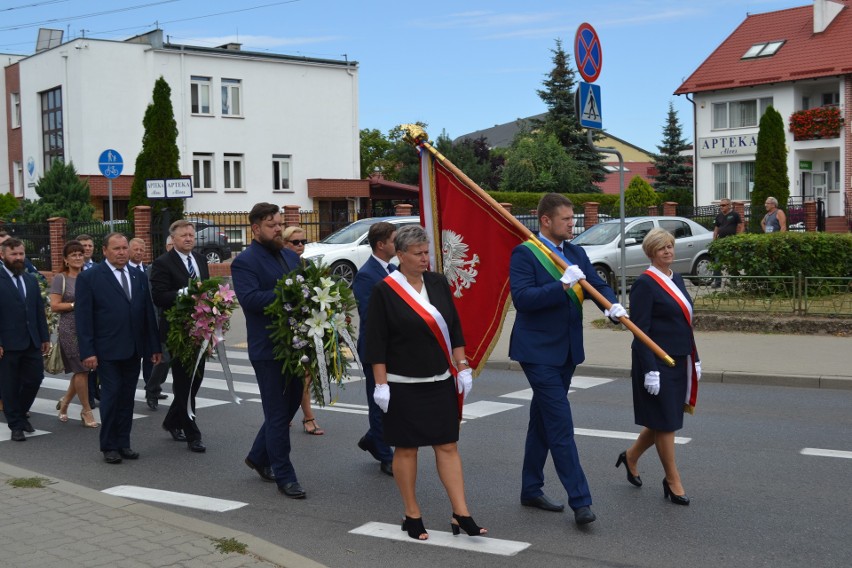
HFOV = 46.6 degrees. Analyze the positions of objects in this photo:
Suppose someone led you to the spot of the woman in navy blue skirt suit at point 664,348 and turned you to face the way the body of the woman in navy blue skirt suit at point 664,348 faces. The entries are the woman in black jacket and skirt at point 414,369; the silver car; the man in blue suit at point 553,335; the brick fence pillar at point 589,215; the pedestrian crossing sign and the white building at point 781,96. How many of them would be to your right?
2

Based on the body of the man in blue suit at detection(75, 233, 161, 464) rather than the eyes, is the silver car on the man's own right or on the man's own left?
on the man's own left

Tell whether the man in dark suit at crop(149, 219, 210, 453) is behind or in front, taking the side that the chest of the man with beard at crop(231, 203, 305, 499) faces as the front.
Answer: behind

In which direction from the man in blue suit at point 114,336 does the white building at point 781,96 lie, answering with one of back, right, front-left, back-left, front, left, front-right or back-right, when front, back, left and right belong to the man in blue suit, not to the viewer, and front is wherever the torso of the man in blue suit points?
left

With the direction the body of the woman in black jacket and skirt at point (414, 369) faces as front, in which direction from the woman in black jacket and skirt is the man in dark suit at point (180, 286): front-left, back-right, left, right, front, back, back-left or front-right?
back

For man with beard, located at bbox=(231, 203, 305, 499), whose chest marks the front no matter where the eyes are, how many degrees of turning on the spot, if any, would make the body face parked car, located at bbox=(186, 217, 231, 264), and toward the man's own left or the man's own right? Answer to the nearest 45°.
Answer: approximately 135° to the man's own left

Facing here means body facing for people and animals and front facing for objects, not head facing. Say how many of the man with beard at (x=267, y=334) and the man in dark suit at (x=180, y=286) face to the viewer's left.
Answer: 0

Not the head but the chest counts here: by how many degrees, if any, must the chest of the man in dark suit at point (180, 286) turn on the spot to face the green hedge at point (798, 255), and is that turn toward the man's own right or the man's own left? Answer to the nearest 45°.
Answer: approximately 90° to the man's own left

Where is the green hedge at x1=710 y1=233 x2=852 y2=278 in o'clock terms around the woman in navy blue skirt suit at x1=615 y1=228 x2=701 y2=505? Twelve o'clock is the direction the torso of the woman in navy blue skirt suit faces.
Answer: The green hedge is roughly at 8 o'clock from the woman in navy blue skirt suit.

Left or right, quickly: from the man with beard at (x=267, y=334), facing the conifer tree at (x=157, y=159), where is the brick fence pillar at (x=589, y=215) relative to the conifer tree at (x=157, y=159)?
right

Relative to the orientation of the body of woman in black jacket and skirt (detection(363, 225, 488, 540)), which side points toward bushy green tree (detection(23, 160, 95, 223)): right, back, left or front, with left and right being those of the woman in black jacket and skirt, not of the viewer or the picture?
back

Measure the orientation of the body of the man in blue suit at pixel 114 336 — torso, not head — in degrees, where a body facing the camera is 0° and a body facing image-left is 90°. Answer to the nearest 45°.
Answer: approximately 315°

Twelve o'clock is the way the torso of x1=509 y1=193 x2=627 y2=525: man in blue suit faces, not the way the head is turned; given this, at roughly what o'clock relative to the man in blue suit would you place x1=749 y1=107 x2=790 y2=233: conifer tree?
The conifer tree is roughly at 8 o'clock from the man in blue suit.
